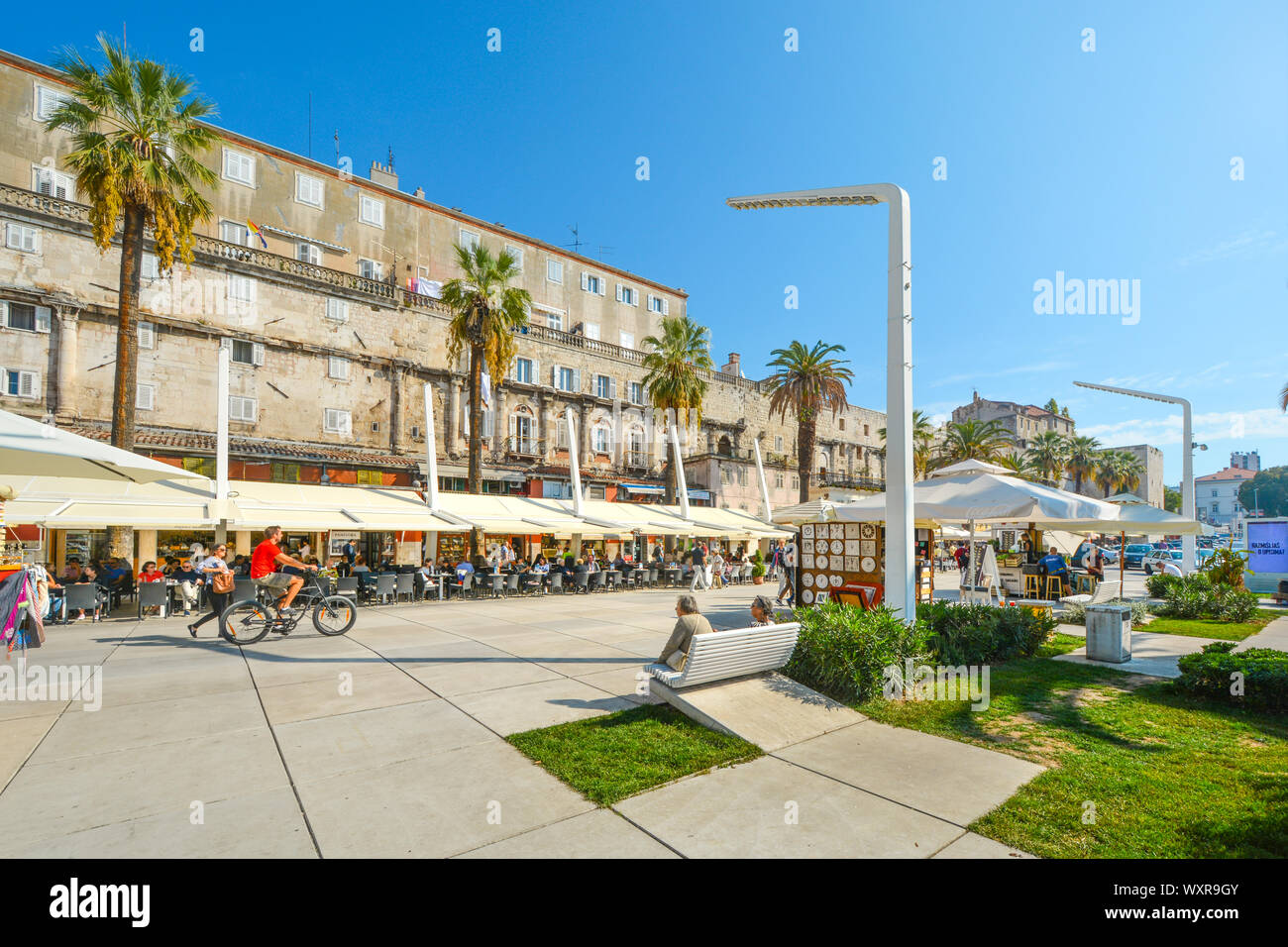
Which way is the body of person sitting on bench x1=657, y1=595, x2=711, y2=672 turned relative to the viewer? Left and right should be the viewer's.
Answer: facing away from the viewer and to the left of the viewer

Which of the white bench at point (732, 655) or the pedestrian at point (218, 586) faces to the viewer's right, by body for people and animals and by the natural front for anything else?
the pedestrian

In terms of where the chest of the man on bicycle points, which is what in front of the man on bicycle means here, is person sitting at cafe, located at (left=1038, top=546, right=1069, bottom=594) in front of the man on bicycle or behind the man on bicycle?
in front

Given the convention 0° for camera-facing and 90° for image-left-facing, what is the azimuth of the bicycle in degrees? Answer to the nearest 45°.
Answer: approximately 270°

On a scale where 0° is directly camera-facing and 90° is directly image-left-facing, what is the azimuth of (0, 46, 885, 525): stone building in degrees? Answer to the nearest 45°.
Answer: approximately 315°

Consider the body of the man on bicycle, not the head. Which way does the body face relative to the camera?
to the viewer's right

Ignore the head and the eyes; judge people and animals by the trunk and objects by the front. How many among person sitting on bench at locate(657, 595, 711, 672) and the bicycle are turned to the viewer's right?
1

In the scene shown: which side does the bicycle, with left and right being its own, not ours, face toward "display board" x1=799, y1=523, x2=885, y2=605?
front

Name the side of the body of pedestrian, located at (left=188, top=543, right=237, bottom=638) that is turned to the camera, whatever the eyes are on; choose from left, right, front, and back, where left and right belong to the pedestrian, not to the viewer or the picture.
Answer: right

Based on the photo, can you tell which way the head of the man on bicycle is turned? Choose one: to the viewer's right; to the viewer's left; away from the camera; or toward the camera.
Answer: to the viewer's right

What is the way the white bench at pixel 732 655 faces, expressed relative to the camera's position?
facing away from the viewer and to the left of the viewer

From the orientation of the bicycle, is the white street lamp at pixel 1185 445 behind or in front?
in front

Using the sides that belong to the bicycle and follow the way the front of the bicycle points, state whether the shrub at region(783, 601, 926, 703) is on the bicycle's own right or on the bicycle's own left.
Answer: on the bicycle's own right
